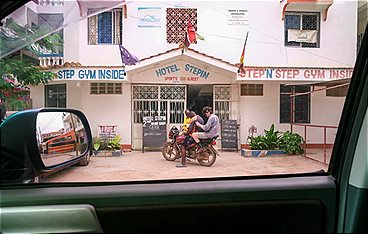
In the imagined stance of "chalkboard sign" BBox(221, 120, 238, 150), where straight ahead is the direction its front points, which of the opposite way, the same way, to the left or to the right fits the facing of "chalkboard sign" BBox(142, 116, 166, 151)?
the same way

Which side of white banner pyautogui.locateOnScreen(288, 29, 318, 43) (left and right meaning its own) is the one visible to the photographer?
front

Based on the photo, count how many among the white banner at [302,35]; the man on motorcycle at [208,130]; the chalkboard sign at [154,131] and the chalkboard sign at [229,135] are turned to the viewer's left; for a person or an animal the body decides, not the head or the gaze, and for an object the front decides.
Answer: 1

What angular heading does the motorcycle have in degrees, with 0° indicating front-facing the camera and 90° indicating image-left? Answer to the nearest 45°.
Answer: approximately 135°

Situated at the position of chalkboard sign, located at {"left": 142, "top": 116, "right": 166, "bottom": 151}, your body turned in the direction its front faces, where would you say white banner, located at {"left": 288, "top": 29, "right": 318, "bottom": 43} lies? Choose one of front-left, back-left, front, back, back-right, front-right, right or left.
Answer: left

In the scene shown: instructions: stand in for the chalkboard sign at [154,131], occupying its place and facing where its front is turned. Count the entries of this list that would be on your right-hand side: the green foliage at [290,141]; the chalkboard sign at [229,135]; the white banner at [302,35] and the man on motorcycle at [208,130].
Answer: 0

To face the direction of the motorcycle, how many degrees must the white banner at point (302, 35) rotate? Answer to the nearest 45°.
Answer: approximately 45° to its right

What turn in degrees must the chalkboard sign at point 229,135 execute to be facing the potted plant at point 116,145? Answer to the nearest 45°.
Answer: approximately 45° to its right

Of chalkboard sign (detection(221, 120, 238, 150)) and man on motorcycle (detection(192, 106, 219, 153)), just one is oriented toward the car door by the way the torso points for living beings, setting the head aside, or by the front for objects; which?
the chalkboard sign

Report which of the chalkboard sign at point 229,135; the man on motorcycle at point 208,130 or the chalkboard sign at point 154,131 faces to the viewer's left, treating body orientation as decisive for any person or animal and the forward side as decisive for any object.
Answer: the man on motorcycle

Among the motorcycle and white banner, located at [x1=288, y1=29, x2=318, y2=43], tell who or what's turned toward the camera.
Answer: the white banner

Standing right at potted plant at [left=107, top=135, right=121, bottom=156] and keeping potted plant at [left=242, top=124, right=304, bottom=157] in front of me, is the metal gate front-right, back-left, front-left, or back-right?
front-left

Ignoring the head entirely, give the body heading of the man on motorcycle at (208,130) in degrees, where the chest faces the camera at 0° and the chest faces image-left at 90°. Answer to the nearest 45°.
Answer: approximately 90°

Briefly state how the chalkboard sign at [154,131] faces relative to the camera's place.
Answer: facing the viewer

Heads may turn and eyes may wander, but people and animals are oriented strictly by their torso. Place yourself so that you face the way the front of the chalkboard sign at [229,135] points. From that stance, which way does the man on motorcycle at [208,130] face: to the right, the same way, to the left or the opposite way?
to the right
